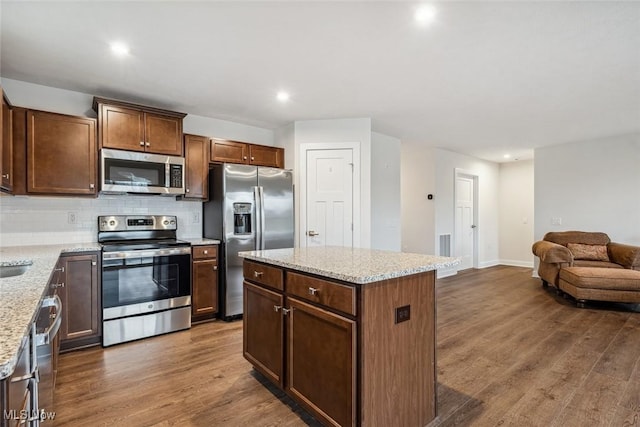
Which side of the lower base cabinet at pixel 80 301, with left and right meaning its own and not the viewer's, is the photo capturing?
front

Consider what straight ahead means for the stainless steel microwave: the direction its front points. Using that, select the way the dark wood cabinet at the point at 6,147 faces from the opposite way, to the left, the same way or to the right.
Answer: to the left

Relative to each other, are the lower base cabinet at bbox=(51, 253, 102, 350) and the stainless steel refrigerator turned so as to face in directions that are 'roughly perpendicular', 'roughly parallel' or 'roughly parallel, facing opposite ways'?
roughly parallel

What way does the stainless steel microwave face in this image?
toward the camera

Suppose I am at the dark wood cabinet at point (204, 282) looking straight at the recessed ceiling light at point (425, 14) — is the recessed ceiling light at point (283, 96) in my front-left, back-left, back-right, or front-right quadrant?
front-left

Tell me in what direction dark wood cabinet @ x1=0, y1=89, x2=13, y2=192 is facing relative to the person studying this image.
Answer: facing to the right of the viewer

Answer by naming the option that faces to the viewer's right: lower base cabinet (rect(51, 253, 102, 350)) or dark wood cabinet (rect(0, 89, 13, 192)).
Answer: the dark wood cabinet

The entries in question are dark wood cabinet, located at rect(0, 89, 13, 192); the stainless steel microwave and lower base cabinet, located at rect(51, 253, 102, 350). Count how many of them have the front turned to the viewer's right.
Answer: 1

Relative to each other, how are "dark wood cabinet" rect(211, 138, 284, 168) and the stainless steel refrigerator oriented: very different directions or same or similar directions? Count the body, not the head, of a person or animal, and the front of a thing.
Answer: same or similar directions

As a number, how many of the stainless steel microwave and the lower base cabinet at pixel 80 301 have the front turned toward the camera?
2

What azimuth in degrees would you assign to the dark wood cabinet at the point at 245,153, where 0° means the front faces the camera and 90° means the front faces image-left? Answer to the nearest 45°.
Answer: approximately 315°

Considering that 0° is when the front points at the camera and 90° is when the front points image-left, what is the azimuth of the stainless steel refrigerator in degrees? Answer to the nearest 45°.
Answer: approximately 315°

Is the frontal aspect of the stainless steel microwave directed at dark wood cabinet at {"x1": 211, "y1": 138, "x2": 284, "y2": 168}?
no

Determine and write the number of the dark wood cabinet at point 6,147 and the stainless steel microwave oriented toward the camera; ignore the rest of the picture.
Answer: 1
